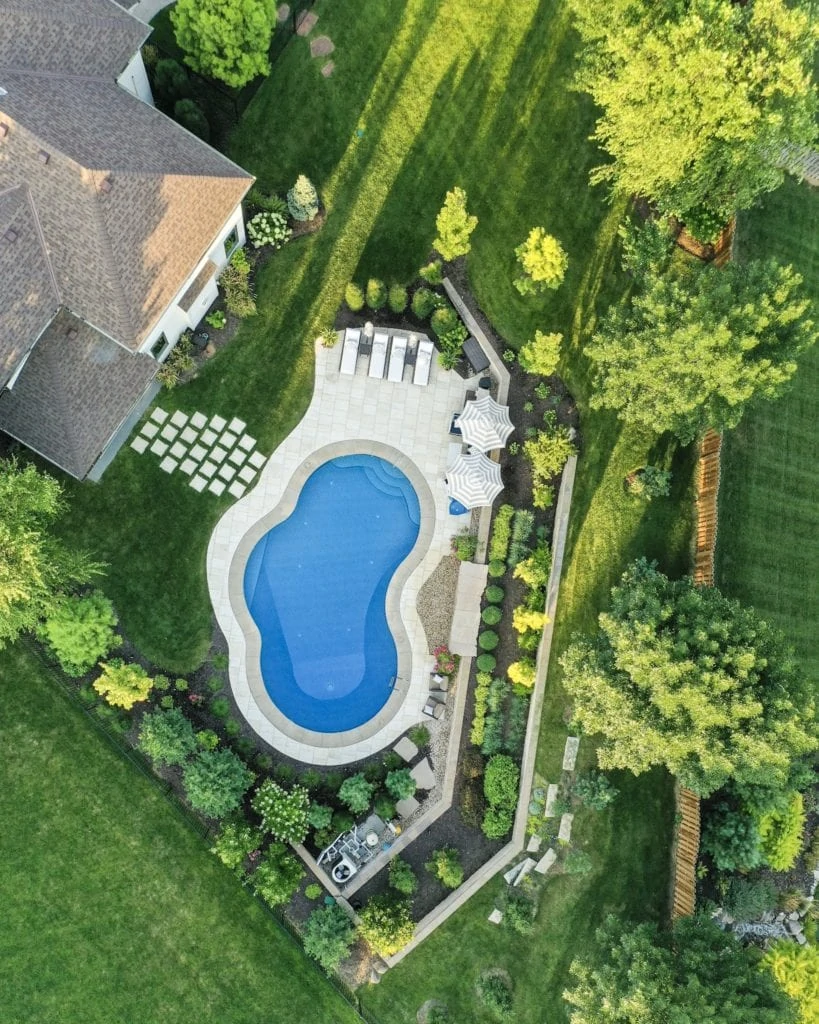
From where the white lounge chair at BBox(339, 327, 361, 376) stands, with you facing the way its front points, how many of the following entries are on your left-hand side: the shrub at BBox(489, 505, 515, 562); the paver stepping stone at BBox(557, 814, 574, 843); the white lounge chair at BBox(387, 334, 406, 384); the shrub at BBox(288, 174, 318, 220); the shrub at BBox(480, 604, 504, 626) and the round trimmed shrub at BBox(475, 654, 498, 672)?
5

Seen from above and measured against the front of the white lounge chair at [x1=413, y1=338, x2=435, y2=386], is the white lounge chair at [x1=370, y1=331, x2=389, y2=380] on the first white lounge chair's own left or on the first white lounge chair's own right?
on the first white lounge chair's own right

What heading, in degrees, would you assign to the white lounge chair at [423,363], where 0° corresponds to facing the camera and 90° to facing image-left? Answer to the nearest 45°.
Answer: approximately 0°

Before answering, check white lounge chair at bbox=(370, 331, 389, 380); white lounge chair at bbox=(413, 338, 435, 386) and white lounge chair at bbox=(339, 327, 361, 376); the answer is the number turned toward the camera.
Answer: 3

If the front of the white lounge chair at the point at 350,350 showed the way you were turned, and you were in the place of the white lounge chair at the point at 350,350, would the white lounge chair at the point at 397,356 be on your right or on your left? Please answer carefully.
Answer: on your left
